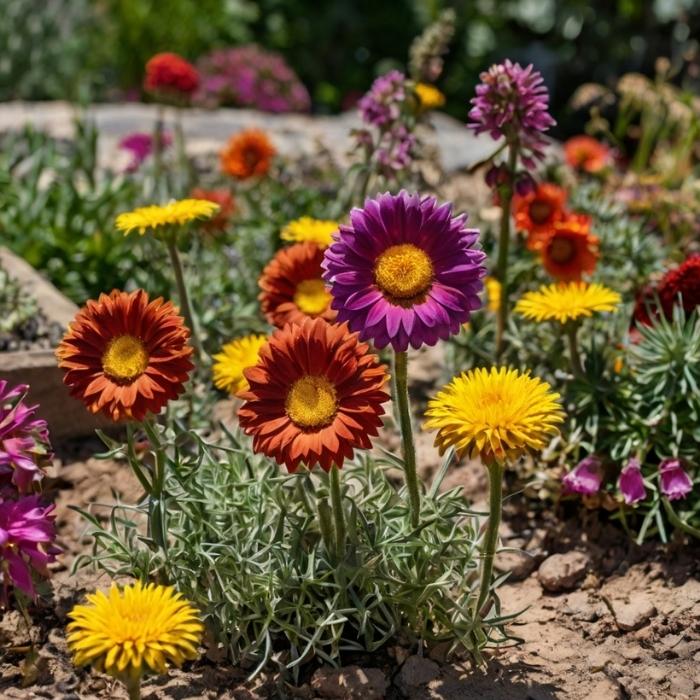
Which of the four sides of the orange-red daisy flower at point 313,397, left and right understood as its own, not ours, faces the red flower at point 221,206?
back

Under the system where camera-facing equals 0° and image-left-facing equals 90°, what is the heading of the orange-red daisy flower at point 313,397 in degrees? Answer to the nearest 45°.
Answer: approximately 0°

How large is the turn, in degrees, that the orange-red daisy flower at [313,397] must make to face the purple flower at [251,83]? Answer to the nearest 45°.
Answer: approximately 180°

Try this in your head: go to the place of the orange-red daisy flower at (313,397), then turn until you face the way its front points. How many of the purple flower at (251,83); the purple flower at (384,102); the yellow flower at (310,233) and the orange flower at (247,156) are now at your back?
4

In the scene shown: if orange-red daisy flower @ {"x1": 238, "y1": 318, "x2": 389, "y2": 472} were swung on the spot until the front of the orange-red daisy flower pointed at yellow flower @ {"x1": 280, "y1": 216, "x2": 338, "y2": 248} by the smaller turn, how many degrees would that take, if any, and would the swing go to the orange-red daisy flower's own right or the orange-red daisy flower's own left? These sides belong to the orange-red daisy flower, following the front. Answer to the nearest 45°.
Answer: approximately 180°

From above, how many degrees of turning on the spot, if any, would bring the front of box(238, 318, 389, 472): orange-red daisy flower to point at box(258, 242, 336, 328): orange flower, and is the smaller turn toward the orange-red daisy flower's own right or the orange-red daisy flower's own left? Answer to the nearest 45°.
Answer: approximately 180°

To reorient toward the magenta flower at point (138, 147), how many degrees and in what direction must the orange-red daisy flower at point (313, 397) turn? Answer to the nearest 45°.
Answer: approximately 180°

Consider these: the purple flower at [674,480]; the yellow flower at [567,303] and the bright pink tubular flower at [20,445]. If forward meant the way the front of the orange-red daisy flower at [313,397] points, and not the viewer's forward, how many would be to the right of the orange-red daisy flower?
1

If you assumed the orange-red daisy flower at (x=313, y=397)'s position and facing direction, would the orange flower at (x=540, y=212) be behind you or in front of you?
behind
